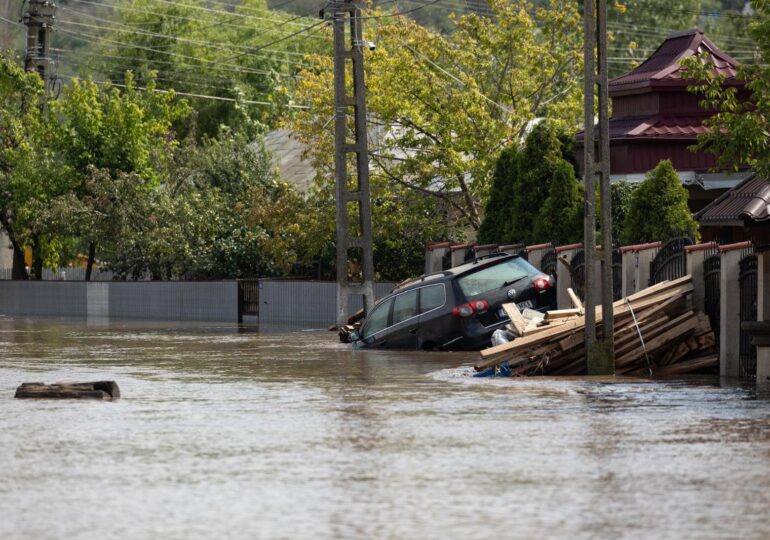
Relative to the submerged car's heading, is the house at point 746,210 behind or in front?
behind

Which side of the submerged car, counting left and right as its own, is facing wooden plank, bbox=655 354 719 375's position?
back

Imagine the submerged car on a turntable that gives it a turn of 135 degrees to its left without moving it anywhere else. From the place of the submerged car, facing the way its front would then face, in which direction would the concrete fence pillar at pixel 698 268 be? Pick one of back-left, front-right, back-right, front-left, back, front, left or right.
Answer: front-left

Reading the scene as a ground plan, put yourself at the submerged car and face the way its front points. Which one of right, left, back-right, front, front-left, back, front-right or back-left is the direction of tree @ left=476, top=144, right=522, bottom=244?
front-right

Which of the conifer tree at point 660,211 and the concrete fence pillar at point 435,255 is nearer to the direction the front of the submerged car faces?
the concrete fence pillar

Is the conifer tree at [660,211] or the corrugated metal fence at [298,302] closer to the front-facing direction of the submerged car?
the corrugated metal fence

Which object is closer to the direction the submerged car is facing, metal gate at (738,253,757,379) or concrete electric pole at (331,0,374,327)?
the concrete electric pole

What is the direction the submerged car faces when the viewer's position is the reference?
facing away from the viewer and to the left of the viewer

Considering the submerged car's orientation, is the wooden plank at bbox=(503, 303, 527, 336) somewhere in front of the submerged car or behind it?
behind

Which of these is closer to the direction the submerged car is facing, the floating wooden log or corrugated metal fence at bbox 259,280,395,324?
the corrugated metal fence

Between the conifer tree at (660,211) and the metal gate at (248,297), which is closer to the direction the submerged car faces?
the metal gate
